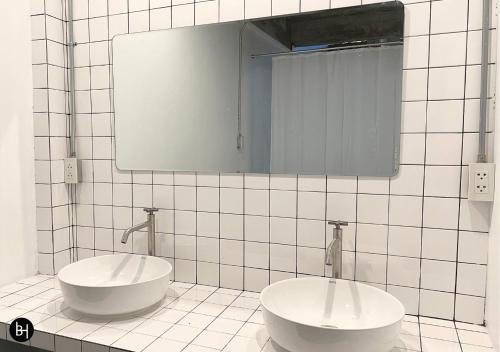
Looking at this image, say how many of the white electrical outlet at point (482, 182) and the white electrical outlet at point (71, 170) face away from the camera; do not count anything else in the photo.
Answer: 0

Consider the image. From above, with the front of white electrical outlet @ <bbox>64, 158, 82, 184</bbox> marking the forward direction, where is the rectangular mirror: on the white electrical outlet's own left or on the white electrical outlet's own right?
on the white electrical outlet's own left
